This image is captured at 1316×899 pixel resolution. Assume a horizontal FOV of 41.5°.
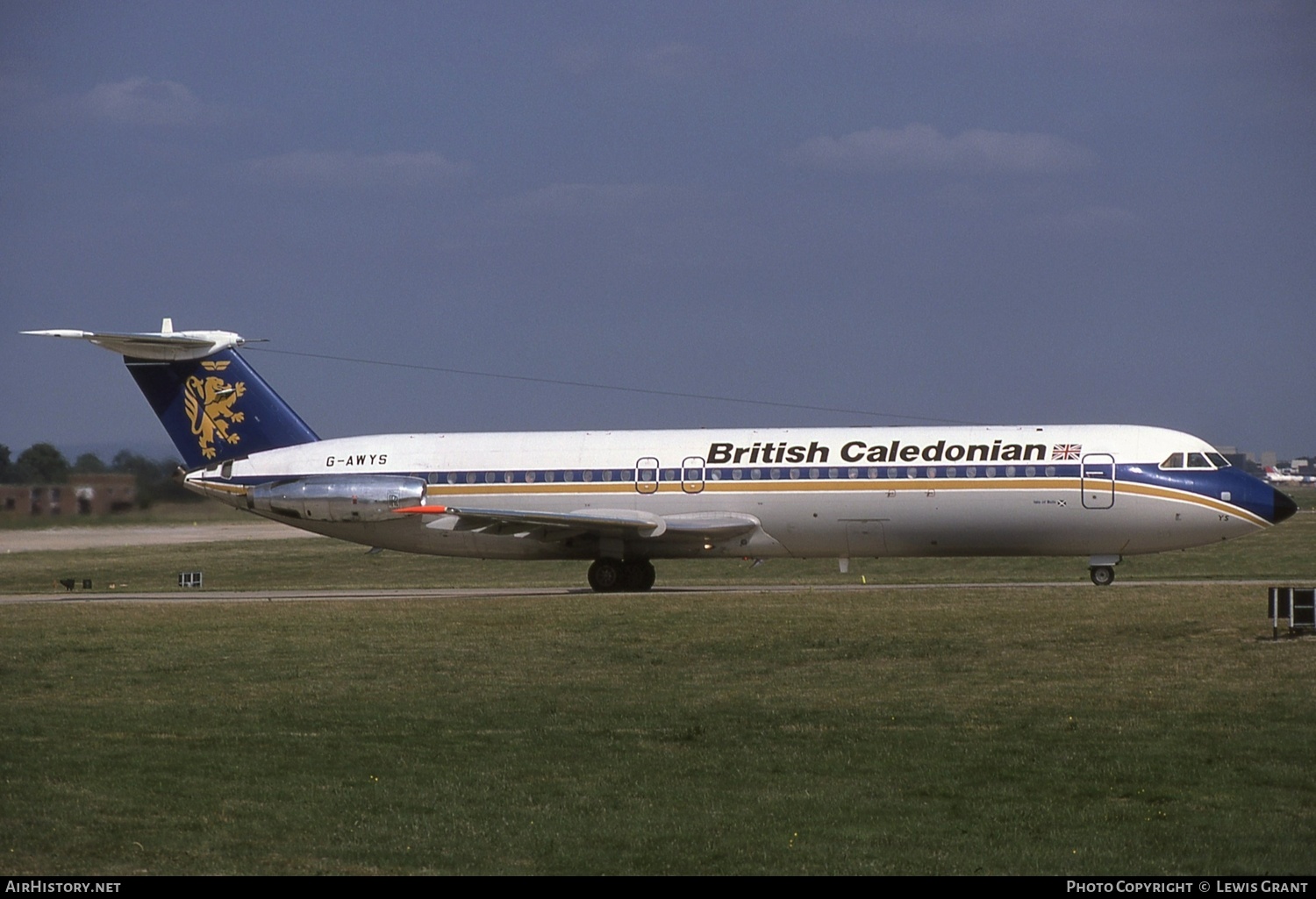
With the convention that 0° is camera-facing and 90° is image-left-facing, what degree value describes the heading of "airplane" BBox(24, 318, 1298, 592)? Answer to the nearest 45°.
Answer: approximately 270°

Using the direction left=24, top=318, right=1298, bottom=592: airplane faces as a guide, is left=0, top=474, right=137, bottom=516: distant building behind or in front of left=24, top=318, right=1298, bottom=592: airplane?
behind
